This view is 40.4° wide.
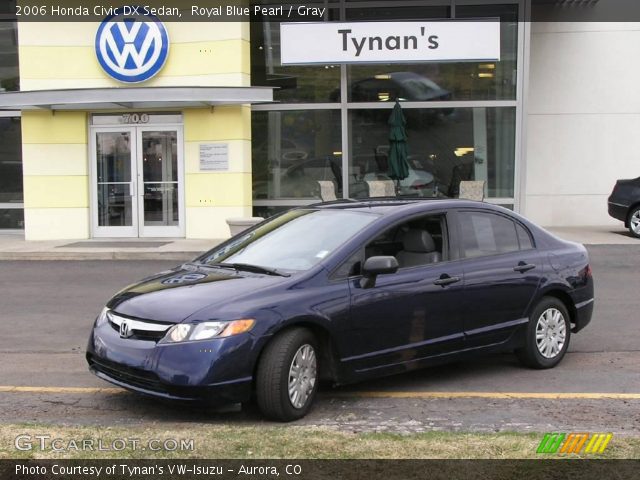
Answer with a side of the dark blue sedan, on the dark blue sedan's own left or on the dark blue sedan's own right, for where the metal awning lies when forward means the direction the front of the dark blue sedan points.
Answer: on the dark blue sedan's own right

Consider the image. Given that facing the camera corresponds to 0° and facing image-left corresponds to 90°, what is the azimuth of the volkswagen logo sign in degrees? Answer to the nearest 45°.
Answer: approximately 0°

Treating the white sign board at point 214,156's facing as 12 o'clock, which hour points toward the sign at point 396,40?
The sign is roughly at 9 o'clock from the white sign board.

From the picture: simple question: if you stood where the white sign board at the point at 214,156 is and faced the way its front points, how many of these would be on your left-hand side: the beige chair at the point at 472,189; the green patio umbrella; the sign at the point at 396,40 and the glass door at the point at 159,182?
3

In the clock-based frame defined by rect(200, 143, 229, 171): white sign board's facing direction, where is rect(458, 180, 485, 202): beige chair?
The beige chair is roughly at 9 o'clock from the white sign board.

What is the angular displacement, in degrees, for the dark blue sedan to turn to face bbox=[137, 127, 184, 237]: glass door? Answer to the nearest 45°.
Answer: approximately 135° to its right
